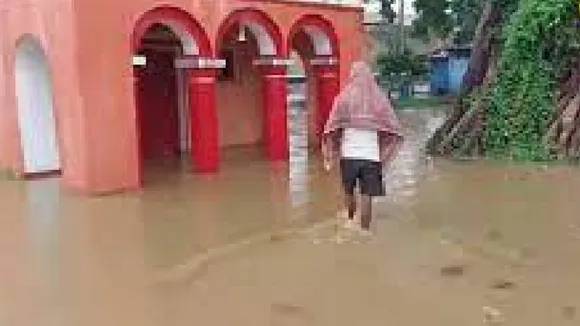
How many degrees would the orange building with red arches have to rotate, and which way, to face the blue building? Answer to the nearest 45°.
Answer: approximately 90° to its left

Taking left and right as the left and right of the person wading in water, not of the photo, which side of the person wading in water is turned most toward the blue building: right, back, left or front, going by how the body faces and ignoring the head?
front

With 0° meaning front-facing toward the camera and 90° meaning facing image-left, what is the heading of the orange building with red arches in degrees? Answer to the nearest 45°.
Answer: approximately 315°

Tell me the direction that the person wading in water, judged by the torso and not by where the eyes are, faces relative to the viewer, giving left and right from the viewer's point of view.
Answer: facing away from the viewer

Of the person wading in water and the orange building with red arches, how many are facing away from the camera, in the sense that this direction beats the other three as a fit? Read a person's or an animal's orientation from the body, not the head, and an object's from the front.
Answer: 1

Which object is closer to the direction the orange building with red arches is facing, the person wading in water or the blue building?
the person wading in water

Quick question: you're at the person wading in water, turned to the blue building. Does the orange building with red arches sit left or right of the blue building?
left

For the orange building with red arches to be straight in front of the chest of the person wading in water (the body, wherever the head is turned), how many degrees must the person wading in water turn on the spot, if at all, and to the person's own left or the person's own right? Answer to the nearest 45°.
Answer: approximately 45° to the person's own left

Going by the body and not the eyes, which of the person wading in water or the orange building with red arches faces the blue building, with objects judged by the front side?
the person wading in water

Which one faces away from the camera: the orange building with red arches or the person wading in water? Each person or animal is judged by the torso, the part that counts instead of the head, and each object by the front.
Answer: the person wading in water

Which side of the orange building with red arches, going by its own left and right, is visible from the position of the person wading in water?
front
